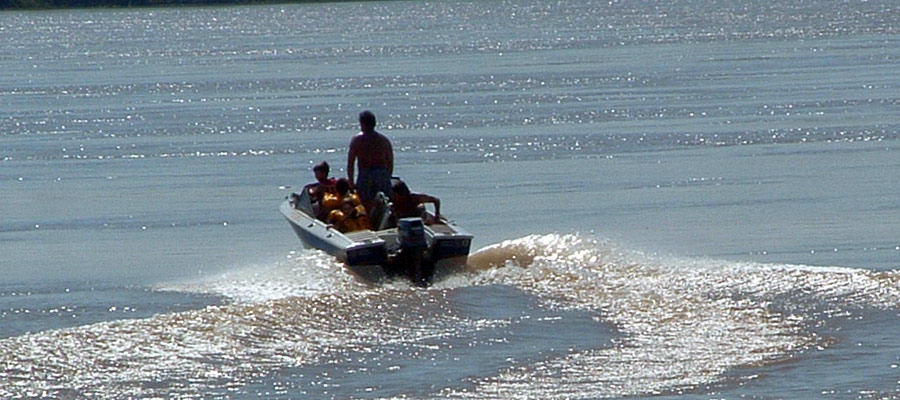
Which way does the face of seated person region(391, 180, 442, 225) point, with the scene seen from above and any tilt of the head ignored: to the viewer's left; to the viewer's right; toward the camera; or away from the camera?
away from the camera

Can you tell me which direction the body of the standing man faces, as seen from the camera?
away from the camera

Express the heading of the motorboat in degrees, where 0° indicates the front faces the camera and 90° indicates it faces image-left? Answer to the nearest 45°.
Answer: approximately 135°

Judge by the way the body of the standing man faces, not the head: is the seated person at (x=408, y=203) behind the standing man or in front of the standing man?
behind

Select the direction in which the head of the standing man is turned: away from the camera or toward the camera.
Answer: away from the camera
